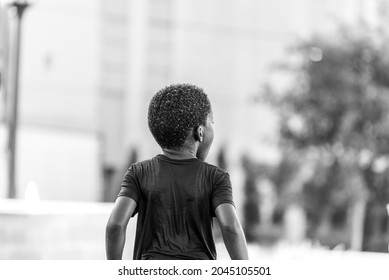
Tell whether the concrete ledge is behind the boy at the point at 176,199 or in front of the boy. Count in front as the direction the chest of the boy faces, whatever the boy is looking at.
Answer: in front

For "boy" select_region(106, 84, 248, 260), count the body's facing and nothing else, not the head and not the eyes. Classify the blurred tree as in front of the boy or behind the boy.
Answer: in front

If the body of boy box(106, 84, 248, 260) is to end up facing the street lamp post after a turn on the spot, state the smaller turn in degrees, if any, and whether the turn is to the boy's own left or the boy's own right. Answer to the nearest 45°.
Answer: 0° — they already face it

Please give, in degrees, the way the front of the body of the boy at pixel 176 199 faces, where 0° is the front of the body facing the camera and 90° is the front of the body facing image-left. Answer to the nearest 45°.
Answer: approximately 180°
